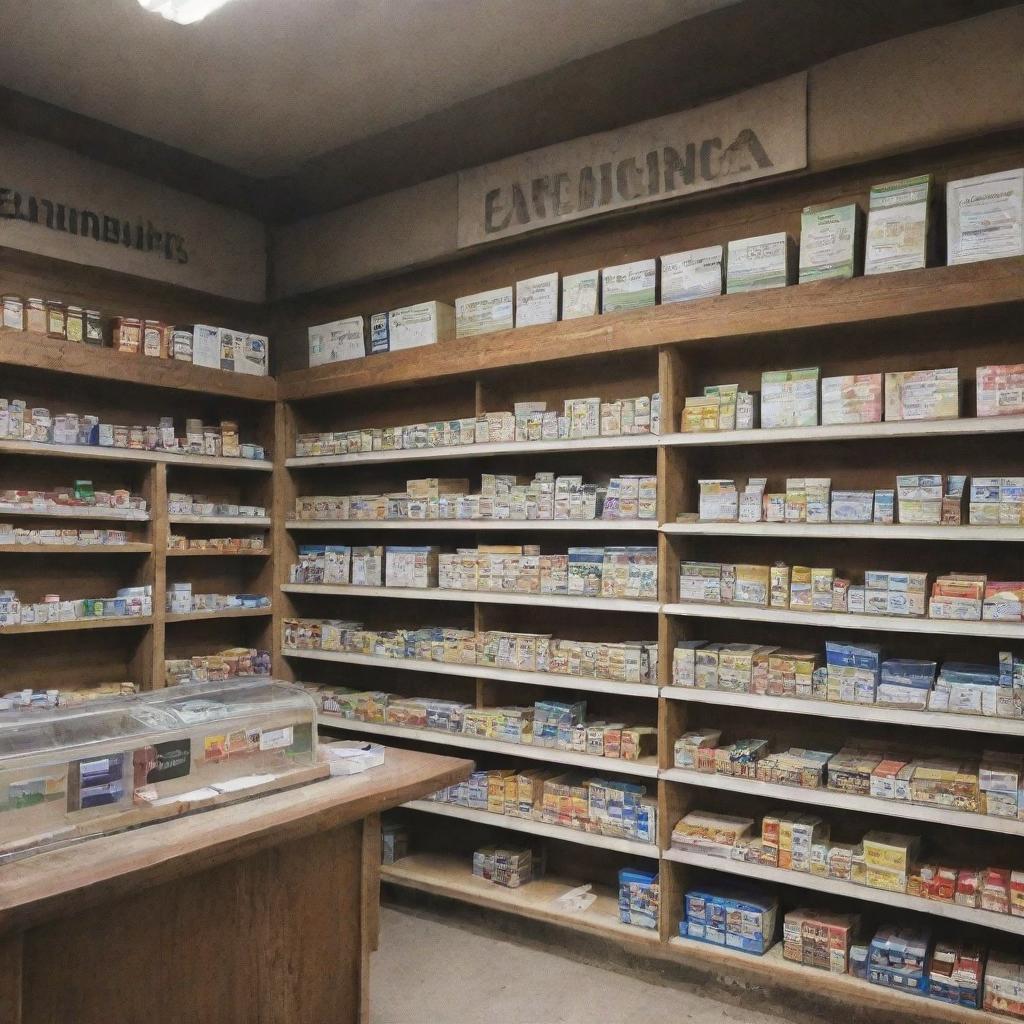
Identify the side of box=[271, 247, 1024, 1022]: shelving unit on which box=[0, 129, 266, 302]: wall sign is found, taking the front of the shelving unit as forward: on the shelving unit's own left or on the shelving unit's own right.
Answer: on the shelving unit's own right

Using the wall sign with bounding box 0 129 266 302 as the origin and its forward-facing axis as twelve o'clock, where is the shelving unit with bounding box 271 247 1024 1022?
The shelving unit is roughly at 12 o'clock from the wall sign.

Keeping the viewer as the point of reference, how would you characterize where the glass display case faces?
facing the viewer and to the right of the viewer

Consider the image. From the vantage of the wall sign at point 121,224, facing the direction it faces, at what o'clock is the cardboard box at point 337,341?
The cardboard box is roughly at 11 o'clock from the wall sign.

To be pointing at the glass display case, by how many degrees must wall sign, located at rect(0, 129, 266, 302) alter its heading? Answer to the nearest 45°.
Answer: approximately 45° to its right

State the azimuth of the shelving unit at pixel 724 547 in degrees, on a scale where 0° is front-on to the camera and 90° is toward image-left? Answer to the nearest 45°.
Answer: approximately 45°

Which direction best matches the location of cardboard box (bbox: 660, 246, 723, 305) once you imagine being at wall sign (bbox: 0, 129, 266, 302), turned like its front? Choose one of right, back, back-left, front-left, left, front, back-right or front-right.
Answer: front

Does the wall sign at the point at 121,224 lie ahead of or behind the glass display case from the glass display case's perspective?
behind

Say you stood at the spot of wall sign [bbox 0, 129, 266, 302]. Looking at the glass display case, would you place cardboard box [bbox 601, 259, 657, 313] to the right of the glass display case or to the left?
left

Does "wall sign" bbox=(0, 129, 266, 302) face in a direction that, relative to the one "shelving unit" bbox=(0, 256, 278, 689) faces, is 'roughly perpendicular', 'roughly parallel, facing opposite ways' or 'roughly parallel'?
roughly parallel

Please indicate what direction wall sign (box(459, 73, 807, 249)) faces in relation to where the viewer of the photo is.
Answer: facing the viewer and to the left of the viewer

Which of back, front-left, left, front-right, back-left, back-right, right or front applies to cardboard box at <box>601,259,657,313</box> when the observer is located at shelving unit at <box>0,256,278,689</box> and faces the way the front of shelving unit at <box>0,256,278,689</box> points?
front
